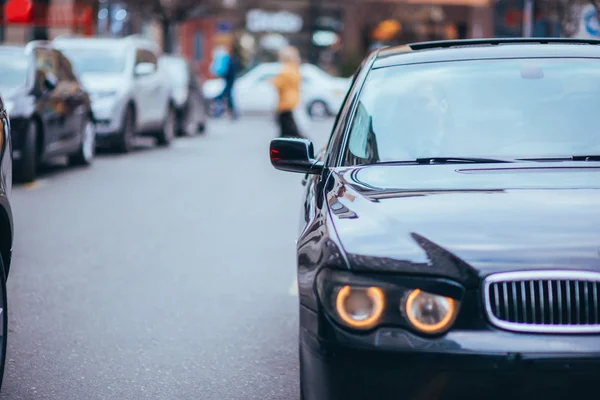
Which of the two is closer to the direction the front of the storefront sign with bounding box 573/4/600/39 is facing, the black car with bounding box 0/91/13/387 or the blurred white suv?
the black car

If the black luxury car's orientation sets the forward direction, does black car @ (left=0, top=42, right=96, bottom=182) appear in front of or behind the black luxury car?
behind

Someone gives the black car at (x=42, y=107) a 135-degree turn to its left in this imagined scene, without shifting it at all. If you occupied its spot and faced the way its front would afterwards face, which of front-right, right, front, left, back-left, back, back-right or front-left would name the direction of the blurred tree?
left

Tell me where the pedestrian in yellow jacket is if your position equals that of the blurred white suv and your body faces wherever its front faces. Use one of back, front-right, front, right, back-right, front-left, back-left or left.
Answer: back-left

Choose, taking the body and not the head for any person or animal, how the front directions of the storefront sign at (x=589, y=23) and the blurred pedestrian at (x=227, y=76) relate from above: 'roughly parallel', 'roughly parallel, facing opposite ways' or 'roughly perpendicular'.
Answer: roughly perpendicular

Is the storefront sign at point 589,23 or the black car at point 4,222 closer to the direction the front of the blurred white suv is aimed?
the black car

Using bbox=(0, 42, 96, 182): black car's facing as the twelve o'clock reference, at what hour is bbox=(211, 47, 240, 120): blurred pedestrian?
The blurred pedestrian is roughly at 5 o'clock from the black car.

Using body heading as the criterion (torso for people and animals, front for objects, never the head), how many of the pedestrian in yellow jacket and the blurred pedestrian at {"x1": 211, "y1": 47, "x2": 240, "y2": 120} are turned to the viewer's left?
1

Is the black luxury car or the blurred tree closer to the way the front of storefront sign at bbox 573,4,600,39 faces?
the black luxury car
